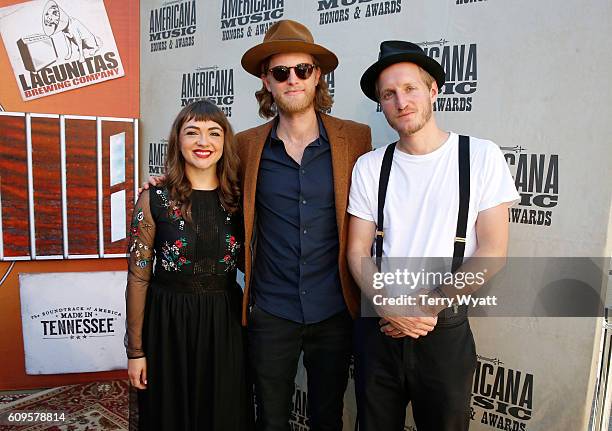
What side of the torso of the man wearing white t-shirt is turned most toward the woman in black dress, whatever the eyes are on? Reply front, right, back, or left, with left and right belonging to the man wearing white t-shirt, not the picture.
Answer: right

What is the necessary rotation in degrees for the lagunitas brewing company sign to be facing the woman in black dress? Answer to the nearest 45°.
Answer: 0° — it already faces them

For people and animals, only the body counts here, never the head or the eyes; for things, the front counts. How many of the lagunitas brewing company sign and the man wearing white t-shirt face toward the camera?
2

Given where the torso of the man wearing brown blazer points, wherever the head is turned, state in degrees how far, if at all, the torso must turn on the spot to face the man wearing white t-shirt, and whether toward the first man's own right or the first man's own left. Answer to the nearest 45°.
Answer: approximately 45° to the first man's own left

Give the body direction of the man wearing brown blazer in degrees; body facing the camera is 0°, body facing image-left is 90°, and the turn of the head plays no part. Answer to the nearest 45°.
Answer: approximately 0°

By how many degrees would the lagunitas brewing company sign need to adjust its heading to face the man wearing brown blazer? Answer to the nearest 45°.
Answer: approximately 45° to its left

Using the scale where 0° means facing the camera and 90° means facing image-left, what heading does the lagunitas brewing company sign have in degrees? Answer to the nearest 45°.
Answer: approximately 0°

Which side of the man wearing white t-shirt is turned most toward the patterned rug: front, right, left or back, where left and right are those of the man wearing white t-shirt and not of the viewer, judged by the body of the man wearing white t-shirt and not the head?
right

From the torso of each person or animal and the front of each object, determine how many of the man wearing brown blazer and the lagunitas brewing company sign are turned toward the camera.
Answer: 2
